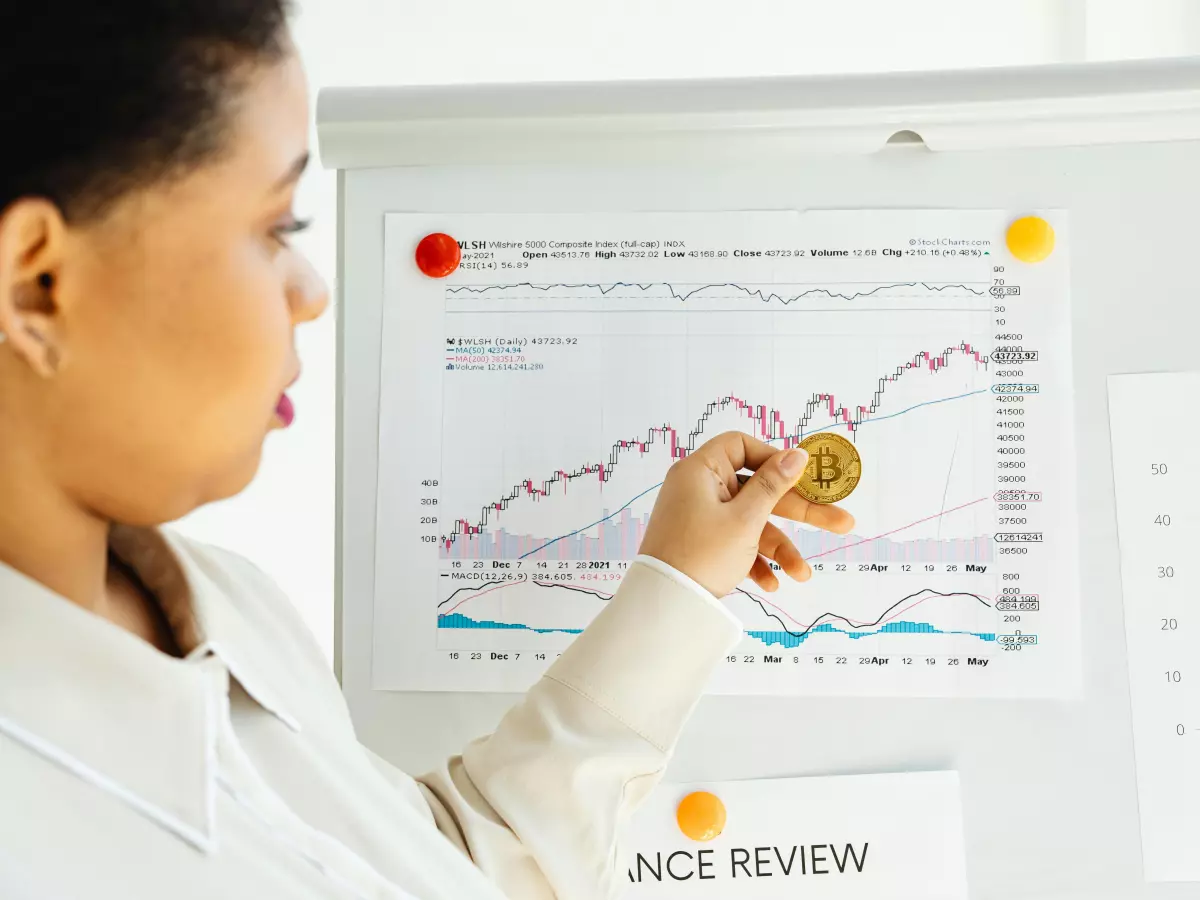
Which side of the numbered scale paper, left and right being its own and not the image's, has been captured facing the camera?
front

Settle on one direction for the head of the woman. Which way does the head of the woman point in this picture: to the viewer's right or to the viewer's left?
to the viewer's right

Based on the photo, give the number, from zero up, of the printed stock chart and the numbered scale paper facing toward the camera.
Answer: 2

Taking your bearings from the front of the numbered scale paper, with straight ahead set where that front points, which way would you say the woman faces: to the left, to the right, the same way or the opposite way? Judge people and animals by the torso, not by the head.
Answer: to the left

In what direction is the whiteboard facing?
toward the camera

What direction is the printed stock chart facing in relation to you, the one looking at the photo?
facing the viewer
